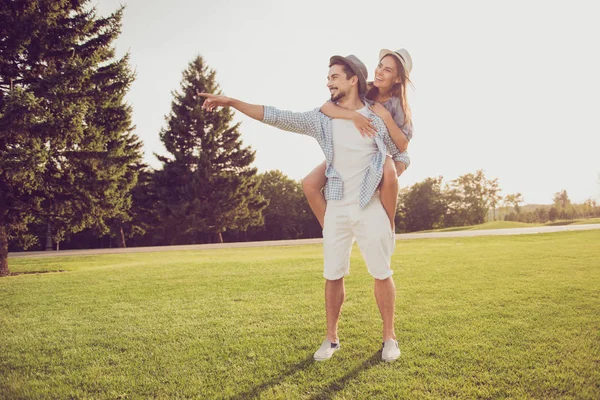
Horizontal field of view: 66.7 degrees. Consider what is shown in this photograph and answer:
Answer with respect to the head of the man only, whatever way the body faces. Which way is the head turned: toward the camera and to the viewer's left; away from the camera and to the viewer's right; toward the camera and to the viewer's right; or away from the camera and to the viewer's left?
toward the camera and to the viewer's left

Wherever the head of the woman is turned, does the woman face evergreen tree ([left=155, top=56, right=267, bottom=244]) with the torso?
no

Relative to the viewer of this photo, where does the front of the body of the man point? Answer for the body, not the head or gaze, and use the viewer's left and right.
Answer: facing the viewer

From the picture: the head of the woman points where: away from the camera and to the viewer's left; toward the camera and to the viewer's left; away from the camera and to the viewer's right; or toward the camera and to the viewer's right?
toward the camera and to the viewer's left

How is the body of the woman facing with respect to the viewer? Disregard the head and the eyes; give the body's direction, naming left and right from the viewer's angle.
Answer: facing the viewer and to the left of the viewer

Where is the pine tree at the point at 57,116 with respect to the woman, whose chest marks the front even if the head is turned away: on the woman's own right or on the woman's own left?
on the woman's own right

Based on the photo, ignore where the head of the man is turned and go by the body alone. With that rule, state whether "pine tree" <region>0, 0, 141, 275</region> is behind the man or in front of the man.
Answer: behind

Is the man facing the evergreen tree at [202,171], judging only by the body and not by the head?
no
